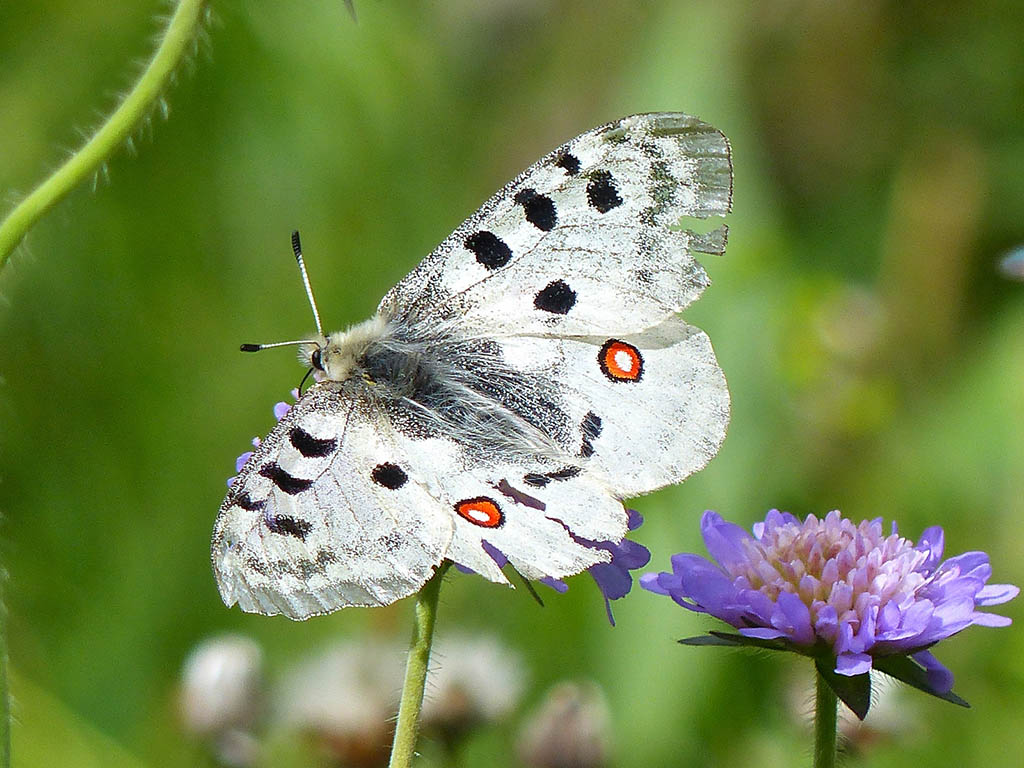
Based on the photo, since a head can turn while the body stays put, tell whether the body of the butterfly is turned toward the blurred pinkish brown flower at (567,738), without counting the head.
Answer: no

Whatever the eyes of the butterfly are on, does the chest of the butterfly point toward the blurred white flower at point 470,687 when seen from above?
no

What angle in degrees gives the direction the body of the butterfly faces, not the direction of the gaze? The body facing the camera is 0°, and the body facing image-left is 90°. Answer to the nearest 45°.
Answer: approximately 90°
